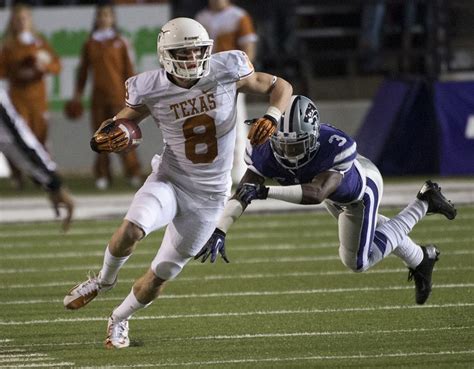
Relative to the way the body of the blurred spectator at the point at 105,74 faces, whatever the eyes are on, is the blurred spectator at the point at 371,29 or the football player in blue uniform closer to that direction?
the football player in blue uniform

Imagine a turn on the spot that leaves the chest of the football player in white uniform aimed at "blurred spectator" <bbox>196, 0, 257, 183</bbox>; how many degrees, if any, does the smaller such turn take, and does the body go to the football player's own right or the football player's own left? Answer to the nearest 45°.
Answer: approximately 180°

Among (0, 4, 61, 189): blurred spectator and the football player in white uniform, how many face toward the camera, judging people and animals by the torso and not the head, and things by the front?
2

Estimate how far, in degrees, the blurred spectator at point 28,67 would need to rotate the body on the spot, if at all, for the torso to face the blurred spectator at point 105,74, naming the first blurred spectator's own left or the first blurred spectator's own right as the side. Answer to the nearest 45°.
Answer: approximately 45° to the first blurred spectator's own left

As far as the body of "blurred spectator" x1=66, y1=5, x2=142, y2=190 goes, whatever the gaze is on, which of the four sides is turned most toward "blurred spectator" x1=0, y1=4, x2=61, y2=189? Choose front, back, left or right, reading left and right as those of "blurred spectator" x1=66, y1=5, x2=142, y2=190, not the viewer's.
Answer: right

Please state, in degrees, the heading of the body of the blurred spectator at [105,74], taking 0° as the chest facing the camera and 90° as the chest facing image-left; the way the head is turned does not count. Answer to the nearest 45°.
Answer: approximately 0°
